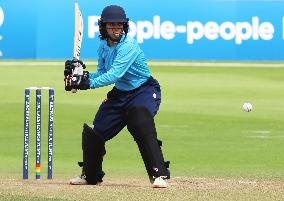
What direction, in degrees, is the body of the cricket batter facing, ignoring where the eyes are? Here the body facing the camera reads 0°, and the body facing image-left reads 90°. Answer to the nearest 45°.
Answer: approximately 45°

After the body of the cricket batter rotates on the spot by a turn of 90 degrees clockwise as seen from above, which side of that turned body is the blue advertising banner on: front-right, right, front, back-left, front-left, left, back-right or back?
front-right

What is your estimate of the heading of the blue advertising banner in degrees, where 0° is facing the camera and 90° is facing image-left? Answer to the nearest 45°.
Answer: approximately 0°
